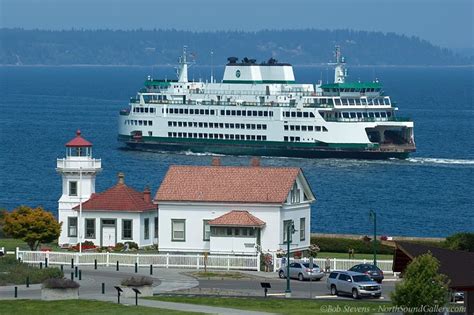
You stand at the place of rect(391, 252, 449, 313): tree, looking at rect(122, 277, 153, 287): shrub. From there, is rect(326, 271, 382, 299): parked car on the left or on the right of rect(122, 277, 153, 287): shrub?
right

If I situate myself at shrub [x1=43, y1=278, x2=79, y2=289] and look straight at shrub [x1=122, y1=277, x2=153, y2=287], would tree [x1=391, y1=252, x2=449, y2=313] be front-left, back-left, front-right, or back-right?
front-right

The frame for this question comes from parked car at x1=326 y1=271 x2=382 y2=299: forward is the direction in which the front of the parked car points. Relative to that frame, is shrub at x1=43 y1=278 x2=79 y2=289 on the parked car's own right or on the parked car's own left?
on the parked car's own right
